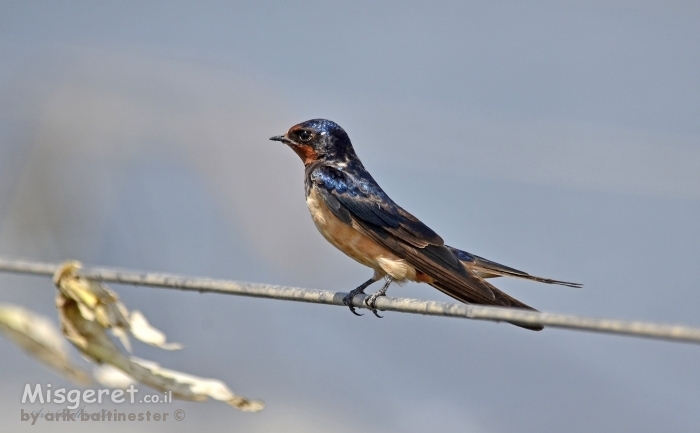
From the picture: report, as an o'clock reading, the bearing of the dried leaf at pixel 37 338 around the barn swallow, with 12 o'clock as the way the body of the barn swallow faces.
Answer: The dried leaf is roughly at 10 o'clock from the barn swallow.

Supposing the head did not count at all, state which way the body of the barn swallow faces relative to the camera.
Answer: to the viewer's left

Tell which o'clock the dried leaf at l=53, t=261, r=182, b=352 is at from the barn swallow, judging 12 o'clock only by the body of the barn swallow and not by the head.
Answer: The dried leaf is roughly at 12 o'clock from the barn swallow.

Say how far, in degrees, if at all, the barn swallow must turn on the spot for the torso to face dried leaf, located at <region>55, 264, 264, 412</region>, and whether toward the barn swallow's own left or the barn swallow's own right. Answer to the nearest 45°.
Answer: approximately 45° to the barn swallow's own left
